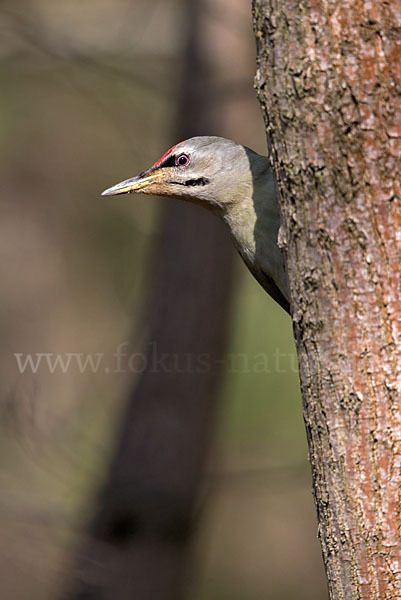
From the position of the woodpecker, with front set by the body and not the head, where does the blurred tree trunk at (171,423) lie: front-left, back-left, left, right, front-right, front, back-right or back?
right
